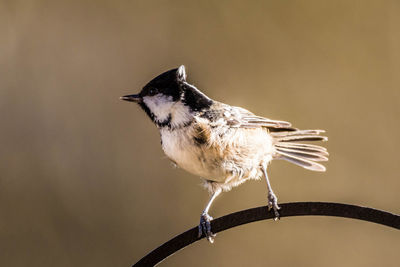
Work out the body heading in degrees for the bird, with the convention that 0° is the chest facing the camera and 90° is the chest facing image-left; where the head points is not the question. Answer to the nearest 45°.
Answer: approximately 90°
